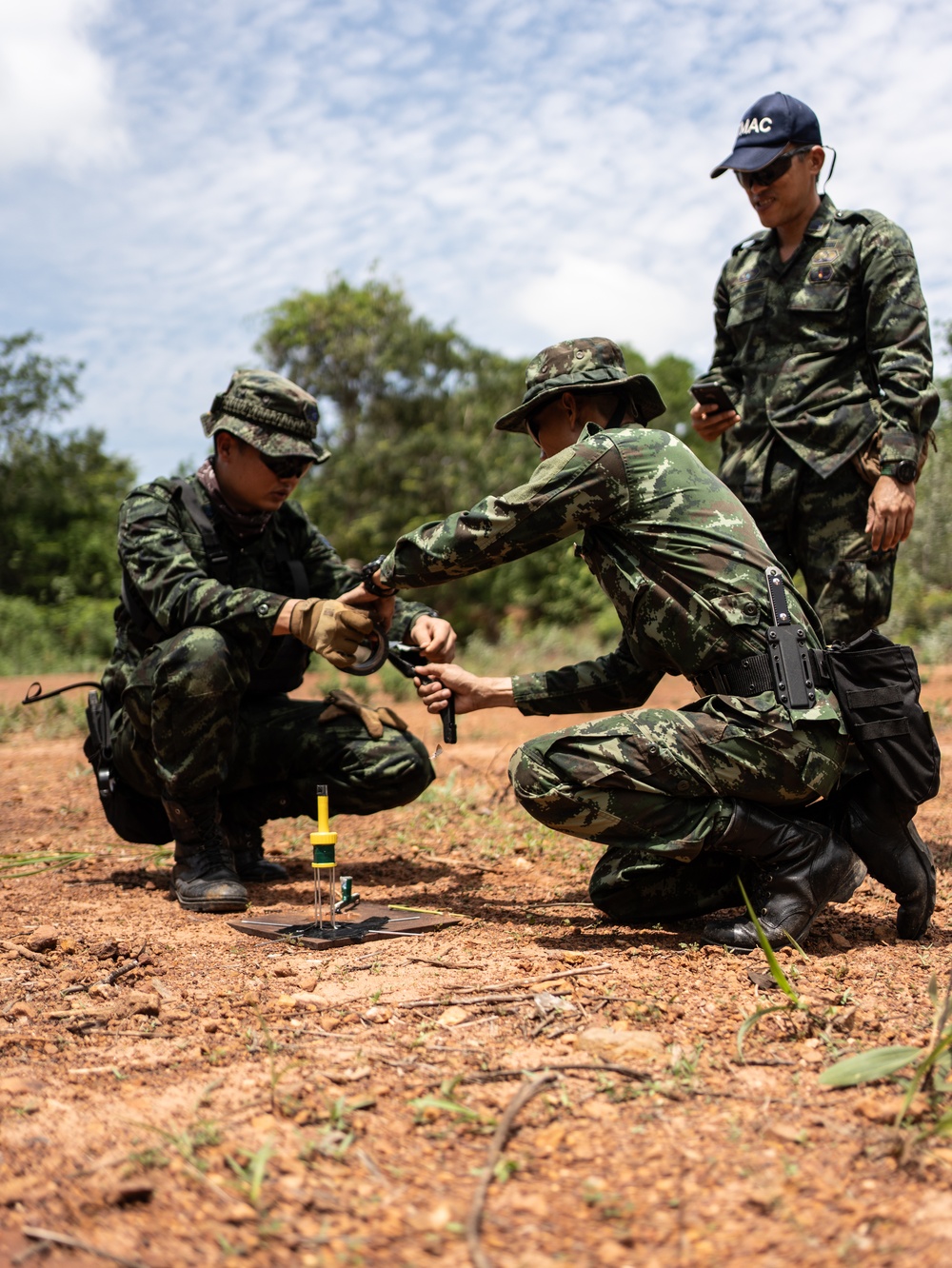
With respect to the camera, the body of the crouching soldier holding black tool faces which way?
to the viewer's left

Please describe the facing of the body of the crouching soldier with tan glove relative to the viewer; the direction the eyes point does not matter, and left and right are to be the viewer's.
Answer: facing the viewer and to the right of the viewer

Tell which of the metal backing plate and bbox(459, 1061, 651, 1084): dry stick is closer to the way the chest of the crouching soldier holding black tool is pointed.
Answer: the metal backing plate

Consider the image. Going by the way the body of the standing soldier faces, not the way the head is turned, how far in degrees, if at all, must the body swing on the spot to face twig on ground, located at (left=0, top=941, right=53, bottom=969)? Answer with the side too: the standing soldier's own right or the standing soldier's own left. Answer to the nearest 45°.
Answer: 0° — they already face it

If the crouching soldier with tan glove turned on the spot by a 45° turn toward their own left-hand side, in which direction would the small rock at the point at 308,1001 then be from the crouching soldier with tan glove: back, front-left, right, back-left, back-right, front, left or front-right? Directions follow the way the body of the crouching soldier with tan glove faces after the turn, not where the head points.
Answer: right

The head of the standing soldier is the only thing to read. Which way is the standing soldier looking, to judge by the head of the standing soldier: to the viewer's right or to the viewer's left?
to the viewer's left

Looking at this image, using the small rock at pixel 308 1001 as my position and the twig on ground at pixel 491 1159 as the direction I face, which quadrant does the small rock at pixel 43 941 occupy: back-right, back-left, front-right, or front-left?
back-right

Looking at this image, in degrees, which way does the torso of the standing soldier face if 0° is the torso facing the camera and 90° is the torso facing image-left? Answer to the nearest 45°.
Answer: approximately 45°

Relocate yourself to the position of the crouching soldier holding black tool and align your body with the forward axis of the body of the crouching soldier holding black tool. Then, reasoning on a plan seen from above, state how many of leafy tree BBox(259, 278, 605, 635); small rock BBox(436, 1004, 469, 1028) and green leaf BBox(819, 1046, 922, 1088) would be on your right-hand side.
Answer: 1

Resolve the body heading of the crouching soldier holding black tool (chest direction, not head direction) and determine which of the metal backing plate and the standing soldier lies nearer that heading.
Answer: the metal backing plate

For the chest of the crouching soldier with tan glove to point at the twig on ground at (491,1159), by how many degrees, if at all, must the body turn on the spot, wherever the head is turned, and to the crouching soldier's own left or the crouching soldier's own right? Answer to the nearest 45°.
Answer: approximately 45° to the crouching soldier's own right

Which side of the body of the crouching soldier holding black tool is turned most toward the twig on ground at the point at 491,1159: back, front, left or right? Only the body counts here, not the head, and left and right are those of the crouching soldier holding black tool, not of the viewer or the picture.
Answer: left

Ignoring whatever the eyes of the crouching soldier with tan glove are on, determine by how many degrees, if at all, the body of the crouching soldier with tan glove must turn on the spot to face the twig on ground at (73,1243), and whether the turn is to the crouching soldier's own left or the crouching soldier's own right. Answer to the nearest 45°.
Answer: approximately 45° to the crouching soldier's own right

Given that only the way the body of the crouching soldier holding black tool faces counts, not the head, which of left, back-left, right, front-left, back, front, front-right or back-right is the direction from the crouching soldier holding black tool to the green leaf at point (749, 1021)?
left
